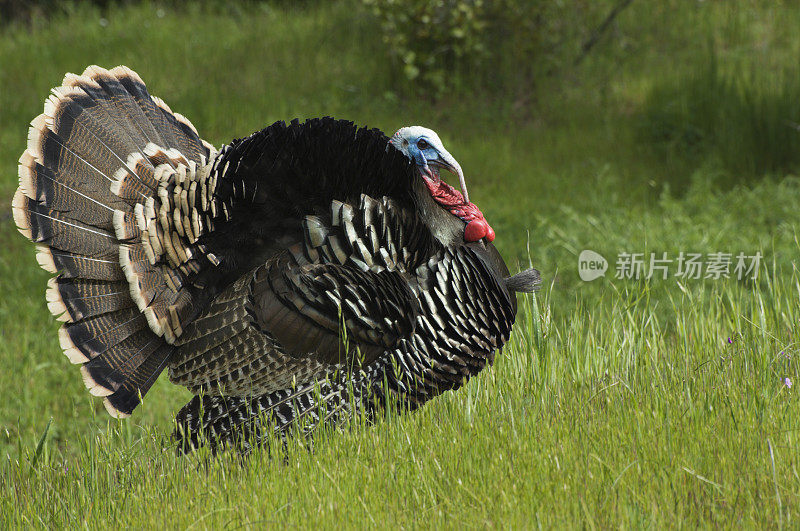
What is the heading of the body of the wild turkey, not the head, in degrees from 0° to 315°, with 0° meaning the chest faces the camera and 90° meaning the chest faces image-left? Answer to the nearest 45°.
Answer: approximately 270°
